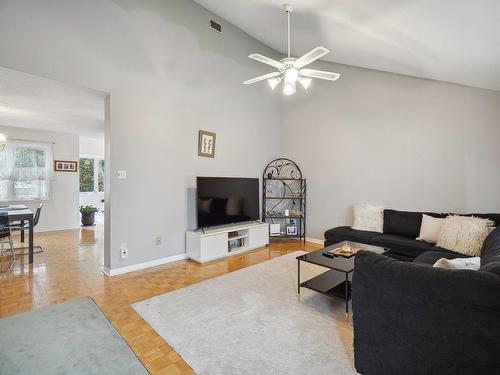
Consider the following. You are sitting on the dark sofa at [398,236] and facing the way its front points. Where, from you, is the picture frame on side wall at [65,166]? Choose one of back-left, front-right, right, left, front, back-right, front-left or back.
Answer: right

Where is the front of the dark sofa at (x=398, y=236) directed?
toward the camera

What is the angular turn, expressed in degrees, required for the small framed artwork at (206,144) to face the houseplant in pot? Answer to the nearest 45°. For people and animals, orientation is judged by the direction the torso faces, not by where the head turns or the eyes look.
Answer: approximately 180°

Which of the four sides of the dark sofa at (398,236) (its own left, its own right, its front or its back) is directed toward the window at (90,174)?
right

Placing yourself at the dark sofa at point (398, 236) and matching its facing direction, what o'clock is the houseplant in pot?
The houseplant in pot is roughly at 3 o'clock from the dark sofa.

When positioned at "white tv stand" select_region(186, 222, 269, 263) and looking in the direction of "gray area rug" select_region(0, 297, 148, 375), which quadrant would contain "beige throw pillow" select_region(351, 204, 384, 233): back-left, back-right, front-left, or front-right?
back-left

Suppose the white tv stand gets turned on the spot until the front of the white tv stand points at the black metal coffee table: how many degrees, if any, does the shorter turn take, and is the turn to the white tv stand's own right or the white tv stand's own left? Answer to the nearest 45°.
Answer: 0° — it already faces it

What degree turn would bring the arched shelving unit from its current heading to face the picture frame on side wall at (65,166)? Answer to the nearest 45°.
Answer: approximately 90° to its right

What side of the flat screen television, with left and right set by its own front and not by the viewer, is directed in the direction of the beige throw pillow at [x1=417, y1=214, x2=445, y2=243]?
front

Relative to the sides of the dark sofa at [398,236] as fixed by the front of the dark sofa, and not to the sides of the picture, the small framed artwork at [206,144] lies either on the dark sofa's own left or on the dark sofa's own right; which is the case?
on the dark sofa's own right

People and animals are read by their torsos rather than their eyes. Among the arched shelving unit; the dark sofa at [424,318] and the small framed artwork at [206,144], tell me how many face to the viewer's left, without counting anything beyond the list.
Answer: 1

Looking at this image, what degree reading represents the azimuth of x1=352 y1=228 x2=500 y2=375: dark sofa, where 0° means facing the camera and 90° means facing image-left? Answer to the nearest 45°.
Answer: approximately 90°

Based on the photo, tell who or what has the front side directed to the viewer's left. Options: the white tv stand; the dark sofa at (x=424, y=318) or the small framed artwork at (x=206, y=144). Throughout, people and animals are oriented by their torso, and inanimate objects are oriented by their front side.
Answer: the dark sofa
